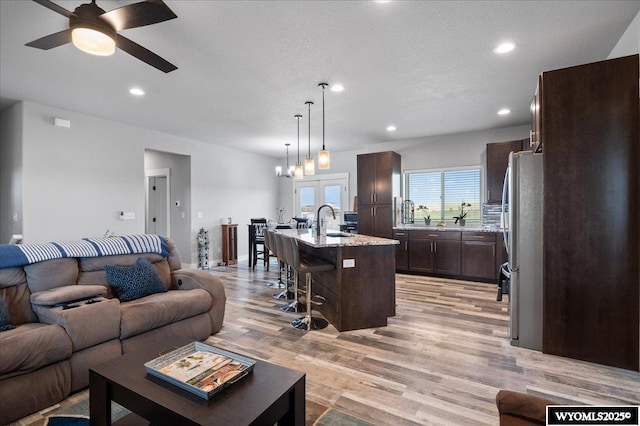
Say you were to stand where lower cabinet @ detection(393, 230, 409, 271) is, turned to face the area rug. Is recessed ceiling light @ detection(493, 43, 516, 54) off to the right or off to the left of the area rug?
left

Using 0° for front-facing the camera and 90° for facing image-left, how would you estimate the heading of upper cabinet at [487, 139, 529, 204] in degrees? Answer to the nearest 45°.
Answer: approximately 0°

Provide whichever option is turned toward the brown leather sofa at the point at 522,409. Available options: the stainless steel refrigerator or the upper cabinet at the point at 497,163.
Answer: the upper cabinet

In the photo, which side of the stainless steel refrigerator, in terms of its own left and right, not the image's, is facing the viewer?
left

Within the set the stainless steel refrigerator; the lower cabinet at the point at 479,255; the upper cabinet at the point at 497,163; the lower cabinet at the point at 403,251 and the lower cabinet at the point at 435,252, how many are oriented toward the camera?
4

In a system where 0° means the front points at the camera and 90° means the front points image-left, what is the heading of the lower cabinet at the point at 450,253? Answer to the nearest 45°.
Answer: approximately 0°
